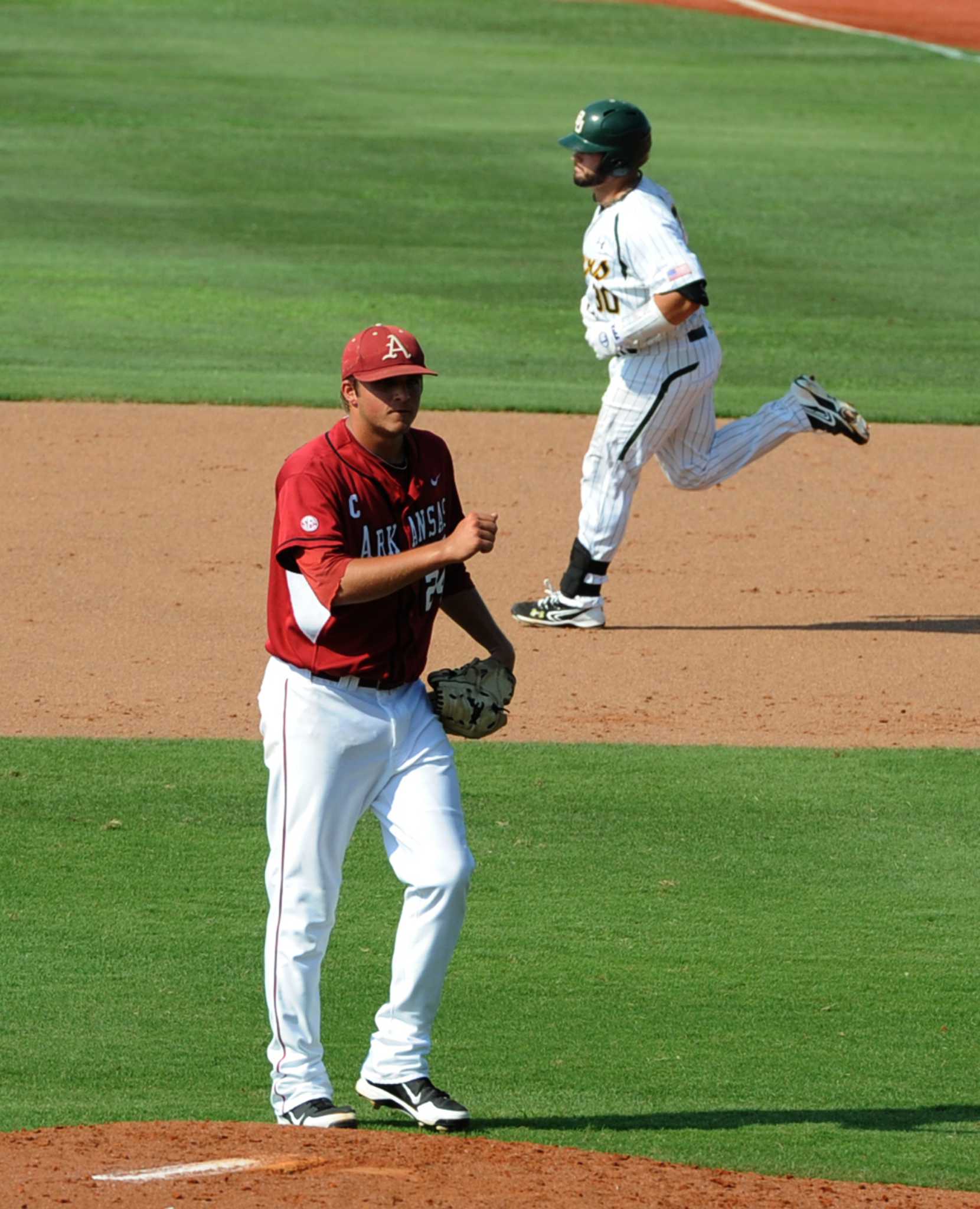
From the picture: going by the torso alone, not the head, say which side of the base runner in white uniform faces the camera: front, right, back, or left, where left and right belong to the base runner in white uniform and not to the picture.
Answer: left

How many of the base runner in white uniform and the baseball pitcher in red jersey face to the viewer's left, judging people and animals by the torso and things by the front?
1

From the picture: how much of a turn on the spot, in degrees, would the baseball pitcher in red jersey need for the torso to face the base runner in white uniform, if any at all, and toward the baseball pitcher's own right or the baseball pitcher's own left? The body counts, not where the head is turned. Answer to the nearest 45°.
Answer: approximately 135° to the baseball pitcher's own left

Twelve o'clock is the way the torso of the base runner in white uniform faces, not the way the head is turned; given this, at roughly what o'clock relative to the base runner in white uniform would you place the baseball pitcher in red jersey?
The baseball pitcher in red jersey is roughly at 9 o'clock from the base runner in white uniform.

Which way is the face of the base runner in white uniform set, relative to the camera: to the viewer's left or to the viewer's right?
to the viewer's left

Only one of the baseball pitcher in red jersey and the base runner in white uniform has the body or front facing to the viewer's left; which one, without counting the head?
the base runner in white uniform

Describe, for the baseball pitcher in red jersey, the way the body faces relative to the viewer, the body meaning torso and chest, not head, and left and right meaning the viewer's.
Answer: facing the viewer and to the right of the viewer
